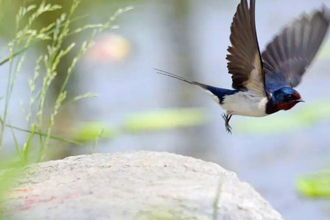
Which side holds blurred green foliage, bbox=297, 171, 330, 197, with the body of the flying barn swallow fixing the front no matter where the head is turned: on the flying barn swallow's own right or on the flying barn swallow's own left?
on the flying barn swallow's own left

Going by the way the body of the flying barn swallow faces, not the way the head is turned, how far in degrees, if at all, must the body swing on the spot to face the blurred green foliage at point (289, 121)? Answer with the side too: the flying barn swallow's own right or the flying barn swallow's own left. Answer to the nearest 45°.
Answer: approximately 90° to the flying barn swallow's own left

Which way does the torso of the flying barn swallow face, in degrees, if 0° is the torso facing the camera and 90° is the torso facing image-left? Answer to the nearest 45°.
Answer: approximately 270°
